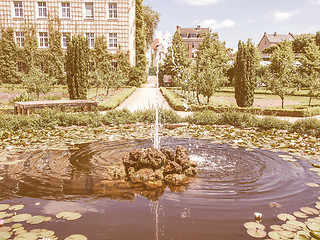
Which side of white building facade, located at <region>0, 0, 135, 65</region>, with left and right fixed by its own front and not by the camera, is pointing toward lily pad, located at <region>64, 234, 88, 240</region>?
front

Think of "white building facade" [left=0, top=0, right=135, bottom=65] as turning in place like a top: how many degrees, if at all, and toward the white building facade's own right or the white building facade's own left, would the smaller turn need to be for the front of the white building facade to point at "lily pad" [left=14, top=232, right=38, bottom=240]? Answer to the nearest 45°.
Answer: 0° — it already faces it

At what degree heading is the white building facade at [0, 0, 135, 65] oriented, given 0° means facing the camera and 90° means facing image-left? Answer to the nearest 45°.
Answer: approximately 0°

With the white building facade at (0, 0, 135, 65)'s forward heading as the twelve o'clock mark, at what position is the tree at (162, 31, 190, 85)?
The tree is roughly at 10 o'clock from the white building facade.

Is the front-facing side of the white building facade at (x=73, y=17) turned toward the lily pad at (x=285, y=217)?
yes

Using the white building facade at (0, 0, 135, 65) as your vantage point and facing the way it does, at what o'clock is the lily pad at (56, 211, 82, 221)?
The lily pad is roughly at 12 o'clock from the white building facade.

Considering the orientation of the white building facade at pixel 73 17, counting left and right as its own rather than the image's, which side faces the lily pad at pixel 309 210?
front

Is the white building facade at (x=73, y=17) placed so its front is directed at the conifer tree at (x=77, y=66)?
yes

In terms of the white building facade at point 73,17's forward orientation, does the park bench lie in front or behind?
in front

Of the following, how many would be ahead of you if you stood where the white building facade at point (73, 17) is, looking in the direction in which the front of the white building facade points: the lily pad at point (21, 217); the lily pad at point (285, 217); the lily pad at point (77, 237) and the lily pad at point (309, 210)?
4

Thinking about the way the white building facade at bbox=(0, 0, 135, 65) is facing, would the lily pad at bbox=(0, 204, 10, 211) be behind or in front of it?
in front

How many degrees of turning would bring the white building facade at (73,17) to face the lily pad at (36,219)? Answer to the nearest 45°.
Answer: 0° — it already faces it

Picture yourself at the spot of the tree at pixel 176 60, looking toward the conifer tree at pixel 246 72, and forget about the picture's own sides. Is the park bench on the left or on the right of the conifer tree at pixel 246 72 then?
right

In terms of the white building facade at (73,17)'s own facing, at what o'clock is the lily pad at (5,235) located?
The lily pad is roughly at 12 o'clock from the white building facade.

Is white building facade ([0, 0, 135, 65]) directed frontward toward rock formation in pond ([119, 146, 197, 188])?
yes

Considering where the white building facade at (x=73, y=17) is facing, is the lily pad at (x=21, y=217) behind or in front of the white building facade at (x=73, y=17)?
in front
